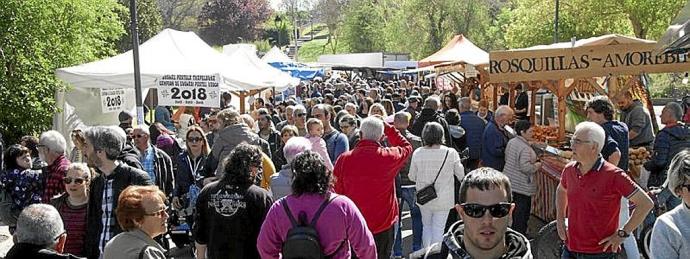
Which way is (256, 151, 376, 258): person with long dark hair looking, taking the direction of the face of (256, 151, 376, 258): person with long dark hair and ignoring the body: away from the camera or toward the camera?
away from the camera

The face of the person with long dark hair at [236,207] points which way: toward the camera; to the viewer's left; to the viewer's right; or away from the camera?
away from the camera

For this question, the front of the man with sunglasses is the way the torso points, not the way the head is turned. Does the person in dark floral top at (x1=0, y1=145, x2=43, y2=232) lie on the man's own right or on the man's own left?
on the man's own right

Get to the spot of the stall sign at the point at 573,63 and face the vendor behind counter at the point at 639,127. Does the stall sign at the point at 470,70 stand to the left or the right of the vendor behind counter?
left

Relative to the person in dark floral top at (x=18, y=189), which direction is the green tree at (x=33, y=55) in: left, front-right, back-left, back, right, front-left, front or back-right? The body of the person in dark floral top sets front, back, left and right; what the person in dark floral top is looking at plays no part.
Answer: back-left

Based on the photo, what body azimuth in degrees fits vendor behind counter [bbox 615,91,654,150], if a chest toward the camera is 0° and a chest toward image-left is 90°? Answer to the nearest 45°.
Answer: approximately 45°
